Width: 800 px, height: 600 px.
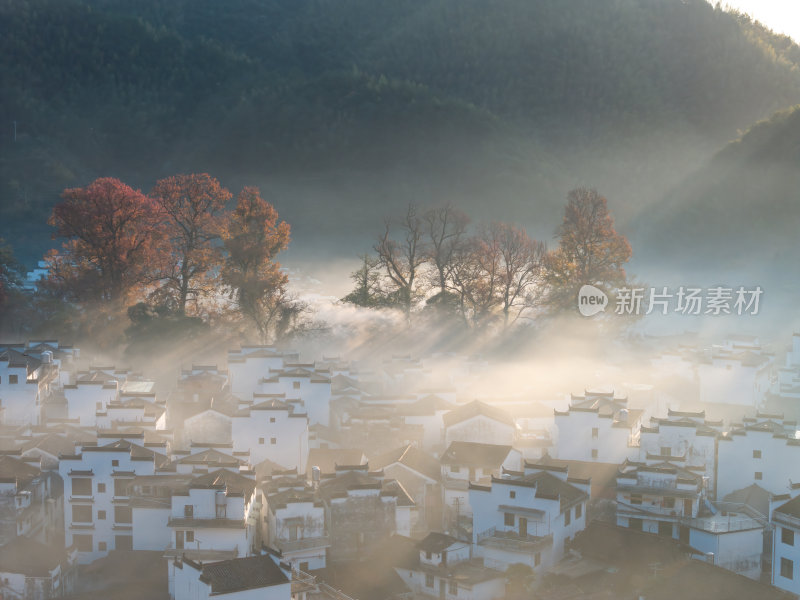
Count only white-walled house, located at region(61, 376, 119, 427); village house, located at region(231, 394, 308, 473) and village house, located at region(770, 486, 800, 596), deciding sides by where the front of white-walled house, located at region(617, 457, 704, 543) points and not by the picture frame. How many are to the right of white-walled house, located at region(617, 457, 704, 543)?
2

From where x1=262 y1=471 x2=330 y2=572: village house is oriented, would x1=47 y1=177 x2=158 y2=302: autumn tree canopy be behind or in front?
behind

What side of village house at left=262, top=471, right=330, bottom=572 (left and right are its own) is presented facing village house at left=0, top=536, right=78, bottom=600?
right

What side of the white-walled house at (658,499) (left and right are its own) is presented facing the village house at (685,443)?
back

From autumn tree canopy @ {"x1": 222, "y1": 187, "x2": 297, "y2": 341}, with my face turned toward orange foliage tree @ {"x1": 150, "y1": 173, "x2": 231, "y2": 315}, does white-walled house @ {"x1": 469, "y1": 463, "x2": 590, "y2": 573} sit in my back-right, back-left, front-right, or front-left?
back-left

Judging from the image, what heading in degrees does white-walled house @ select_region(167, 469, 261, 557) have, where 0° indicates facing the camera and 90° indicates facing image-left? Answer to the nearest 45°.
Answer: approximately 0°
